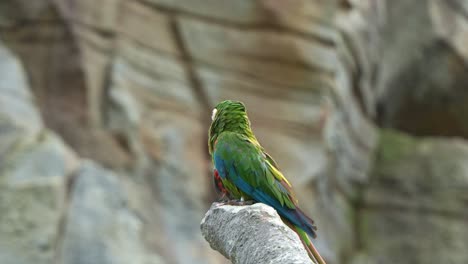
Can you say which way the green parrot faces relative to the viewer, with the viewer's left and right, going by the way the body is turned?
facing away from the viewer and to the left of the viewer
